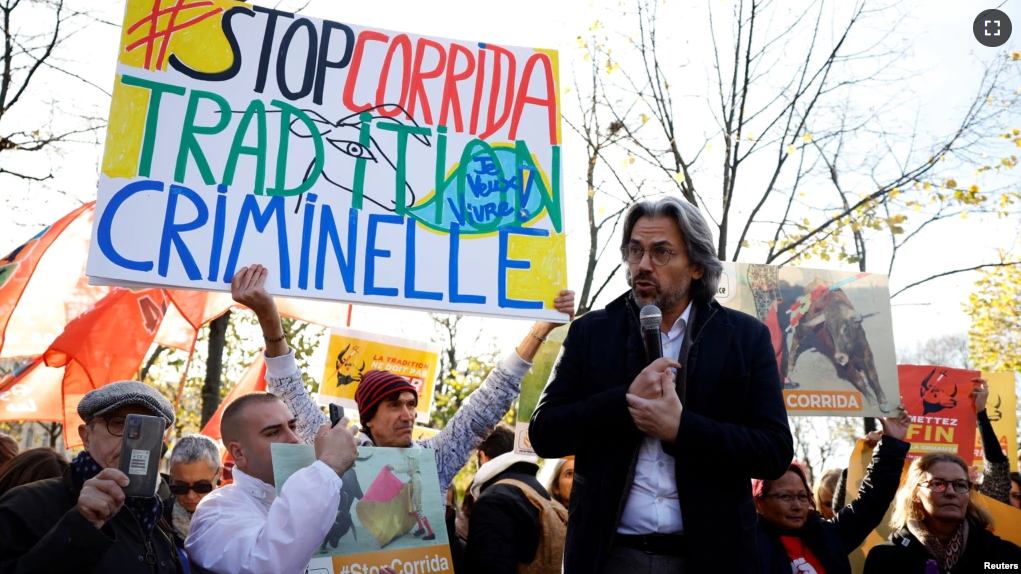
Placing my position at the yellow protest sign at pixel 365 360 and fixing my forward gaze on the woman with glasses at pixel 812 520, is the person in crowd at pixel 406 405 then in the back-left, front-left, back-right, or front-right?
front-right

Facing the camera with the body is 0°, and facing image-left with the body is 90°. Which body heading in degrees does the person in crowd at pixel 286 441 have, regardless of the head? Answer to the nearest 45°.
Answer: approximately 315°

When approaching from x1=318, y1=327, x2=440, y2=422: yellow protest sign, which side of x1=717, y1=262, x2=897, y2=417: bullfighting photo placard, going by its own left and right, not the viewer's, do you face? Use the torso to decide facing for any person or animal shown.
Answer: right

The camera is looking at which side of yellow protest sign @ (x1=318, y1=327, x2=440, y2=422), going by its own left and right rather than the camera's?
front

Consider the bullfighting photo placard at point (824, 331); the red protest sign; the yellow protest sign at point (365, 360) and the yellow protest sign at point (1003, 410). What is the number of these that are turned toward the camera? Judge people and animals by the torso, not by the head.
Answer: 4

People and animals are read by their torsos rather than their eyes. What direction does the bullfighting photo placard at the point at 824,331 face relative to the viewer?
toward the camera

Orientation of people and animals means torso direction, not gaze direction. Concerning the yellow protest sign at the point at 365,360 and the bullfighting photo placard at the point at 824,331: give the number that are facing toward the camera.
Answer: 2

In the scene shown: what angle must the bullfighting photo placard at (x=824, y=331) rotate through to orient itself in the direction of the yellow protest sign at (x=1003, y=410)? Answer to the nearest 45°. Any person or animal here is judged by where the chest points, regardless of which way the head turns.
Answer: approximately 135° to its left

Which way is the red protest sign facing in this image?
toward the camera

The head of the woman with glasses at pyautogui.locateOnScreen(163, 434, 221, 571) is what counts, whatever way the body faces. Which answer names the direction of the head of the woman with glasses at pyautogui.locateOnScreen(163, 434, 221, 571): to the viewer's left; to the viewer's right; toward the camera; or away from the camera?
toward the camera

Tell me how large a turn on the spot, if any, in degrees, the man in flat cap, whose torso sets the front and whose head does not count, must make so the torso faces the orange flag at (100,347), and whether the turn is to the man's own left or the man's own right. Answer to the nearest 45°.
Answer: approximately 135° to the man's own left

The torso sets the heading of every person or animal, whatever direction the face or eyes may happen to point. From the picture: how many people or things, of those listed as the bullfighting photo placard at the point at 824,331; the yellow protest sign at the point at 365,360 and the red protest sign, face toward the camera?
3

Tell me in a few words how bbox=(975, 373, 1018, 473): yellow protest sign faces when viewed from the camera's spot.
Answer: facing the viewer
